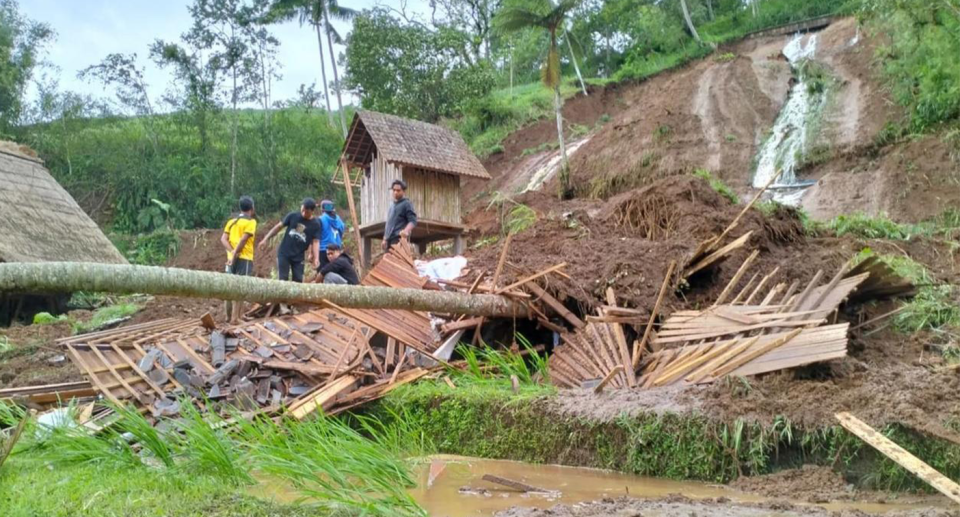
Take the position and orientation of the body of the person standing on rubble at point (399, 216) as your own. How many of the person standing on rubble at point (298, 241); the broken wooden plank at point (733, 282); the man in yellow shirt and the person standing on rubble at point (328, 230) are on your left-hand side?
1

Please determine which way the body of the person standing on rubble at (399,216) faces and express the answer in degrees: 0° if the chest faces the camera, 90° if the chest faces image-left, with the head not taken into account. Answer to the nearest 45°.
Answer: approximately 45°

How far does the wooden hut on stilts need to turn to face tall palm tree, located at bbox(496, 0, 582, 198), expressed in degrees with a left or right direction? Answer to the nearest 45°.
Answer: approximately 180°

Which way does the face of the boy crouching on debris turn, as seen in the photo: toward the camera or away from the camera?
toward the camera

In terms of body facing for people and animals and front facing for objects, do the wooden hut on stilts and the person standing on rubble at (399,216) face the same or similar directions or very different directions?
same or similar directions

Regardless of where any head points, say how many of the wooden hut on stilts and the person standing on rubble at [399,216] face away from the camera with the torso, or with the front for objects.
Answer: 0

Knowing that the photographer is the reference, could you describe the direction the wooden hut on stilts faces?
facing the viewer and to the left of the viewer

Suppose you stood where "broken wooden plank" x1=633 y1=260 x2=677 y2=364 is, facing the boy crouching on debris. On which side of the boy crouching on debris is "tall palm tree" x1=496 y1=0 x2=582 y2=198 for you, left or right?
right

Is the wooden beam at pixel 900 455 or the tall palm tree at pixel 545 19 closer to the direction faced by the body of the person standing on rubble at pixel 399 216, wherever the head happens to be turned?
the wooden beam

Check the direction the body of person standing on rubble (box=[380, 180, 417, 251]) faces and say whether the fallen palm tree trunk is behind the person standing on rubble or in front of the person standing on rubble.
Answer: in front

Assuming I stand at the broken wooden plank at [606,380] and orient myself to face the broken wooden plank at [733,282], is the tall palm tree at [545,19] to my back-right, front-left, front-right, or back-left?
front-left

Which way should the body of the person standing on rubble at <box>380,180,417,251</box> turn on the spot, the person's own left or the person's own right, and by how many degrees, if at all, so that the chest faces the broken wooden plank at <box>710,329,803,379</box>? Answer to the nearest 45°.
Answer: approximately 90° to the person's own left
